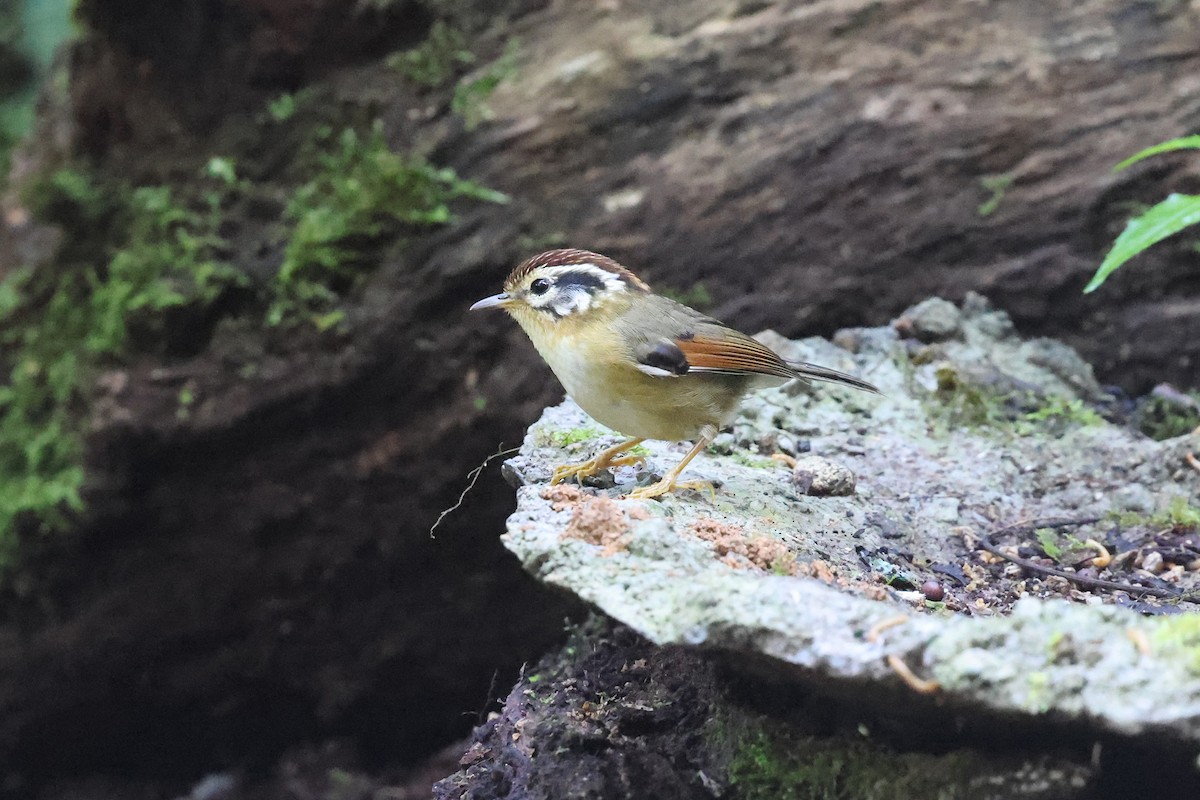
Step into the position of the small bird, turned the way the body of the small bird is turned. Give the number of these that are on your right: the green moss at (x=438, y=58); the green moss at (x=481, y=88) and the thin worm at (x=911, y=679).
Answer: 2

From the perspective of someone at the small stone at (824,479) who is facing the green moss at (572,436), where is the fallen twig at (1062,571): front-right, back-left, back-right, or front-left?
back-left

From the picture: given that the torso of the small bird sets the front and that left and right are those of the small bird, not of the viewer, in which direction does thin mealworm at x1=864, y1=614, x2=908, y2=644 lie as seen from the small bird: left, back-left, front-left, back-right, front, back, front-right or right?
left

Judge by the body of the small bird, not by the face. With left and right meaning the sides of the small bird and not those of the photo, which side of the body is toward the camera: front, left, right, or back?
left

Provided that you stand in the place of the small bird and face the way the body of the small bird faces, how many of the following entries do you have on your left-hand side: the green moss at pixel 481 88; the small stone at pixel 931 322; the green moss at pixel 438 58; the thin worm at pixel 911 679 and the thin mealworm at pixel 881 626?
2

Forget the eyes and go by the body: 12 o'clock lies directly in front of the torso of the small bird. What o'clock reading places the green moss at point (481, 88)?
The green moss is roughly at 3 o'clock from the small bird.

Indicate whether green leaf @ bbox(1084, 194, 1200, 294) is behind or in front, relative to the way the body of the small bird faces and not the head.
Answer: behind

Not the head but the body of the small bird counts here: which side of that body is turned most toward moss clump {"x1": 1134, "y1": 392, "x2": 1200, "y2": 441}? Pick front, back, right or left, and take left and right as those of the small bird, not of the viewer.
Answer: back

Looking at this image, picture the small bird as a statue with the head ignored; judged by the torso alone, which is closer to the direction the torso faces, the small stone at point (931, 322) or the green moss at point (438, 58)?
the green moss

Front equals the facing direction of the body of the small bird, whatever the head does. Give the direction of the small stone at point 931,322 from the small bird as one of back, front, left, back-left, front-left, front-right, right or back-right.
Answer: back-right

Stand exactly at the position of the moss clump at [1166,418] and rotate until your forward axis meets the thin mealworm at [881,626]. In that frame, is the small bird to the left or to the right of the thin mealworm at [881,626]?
right

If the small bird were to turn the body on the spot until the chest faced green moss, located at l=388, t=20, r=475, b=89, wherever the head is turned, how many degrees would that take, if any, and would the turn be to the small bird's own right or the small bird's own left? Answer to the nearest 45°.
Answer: approximately 90° to the small bird's own right
